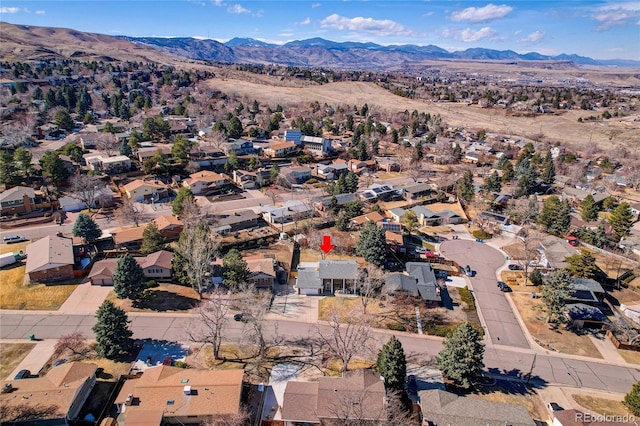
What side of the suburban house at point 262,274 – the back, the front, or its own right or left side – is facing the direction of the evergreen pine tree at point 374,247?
left

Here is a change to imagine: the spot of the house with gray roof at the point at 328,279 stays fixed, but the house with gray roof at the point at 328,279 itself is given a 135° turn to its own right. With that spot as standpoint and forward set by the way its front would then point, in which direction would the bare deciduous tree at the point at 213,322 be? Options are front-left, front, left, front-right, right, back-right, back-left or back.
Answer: left

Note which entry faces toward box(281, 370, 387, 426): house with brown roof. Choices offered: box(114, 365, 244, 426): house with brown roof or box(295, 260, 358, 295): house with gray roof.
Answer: the house with gray roof

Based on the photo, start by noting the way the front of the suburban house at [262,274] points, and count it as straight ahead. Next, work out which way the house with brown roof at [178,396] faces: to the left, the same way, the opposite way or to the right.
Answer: the opposite way

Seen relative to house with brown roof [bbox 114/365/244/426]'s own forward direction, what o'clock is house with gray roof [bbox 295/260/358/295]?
The house with gray roof is roughly at 2 o'clock from the house with brown roof.

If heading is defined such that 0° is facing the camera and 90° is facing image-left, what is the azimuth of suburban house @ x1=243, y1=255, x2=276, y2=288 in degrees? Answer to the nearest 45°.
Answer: approximately 0°

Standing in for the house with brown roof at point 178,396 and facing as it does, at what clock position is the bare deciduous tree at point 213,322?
The bare deciduous tree is roughly at 1 o'clock from the house with brown roof.

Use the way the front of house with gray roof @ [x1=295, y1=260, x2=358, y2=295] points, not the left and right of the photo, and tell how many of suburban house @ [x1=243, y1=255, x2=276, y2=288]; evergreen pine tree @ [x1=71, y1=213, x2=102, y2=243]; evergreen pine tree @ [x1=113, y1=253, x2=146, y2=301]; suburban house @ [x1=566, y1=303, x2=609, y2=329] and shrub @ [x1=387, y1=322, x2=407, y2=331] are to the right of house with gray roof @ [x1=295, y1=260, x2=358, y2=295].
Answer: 3

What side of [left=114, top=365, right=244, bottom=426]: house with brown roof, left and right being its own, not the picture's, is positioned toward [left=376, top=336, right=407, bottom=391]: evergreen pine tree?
right

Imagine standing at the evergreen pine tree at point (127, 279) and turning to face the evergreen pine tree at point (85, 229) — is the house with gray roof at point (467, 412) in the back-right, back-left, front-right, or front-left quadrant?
back-right

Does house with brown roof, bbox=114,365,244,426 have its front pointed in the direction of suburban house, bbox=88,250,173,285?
yes

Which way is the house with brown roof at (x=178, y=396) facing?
away from the camera

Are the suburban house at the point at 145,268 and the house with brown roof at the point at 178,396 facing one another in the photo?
yes
